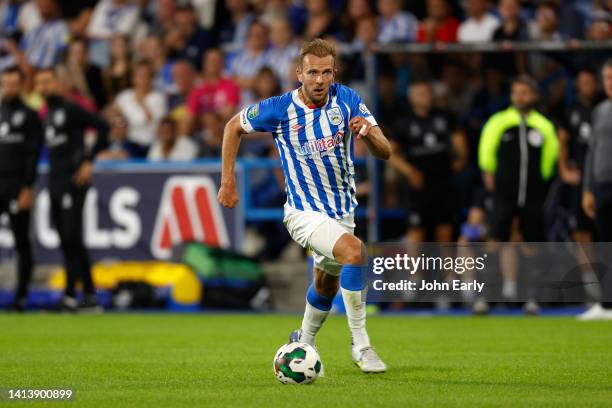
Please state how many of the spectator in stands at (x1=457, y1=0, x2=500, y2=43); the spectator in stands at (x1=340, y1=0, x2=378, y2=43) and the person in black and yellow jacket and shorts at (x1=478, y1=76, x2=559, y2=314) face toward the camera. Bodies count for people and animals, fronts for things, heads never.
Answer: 3

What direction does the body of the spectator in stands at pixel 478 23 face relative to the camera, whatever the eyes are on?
toward the camera

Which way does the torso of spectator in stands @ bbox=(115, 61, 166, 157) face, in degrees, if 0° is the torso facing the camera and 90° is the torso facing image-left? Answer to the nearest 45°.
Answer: approximately 0°

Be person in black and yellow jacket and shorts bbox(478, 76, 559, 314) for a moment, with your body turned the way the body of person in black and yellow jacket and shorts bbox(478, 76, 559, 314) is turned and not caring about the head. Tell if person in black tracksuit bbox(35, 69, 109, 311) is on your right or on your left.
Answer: on your right

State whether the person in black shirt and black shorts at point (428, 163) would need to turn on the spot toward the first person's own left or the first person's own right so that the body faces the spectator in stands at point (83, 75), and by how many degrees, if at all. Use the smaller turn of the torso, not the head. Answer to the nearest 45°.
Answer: approximately 135° to the first person's own right

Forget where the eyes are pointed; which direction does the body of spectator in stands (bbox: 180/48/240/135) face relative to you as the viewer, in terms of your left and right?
facing the viewer

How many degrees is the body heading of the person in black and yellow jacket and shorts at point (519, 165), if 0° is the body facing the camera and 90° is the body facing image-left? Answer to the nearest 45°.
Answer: approximately 0°

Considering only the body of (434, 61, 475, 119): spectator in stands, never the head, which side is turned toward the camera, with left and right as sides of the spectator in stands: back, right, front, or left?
front

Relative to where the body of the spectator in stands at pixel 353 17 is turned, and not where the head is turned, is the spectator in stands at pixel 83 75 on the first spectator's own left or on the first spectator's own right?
on the first spectator's own right

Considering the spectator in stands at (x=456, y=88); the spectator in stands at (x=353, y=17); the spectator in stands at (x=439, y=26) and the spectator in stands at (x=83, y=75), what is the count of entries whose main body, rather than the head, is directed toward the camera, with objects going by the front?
4

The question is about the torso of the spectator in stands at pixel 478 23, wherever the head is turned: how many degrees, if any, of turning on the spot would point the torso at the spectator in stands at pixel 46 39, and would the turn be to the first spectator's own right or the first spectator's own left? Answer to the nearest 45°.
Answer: approximately 90° to the first spectator's own right

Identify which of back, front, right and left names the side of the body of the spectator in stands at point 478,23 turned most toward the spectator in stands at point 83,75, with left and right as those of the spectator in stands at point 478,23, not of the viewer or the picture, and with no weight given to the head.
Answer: right
